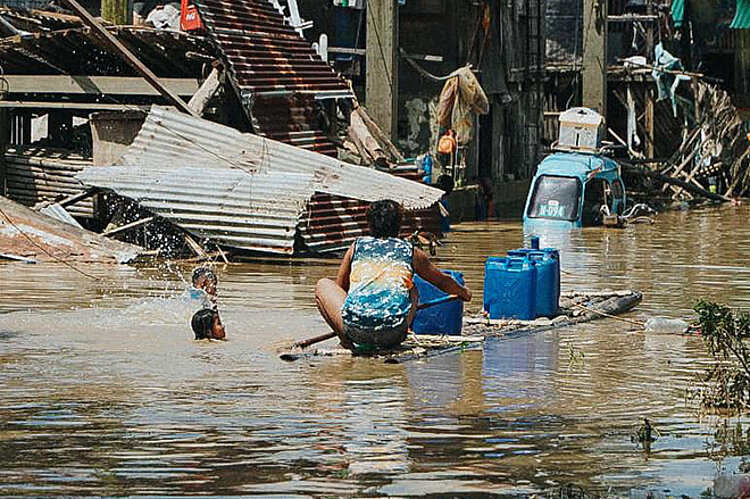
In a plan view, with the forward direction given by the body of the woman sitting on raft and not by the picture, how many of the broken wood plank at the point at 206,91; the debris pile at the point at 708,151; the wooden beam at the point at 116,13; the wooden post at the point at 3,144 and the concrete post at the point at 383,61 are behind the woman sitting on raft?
0

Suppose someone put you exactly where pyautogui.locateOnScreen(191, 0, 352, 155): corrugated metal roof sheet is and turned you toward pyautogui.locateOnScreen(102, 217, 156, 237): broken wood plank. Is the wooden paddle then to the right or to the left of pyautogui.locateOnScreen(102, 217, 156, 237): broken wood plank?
left

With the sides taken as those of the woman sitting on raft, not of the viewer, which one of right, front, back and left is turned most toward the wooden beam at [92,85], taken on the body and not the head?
front

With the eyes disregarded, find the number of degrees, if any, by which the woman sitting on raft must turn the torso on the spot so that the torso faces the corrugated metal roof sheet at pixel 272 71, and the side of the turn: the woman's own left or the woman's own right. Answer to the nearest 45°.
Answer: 0° — they already face it

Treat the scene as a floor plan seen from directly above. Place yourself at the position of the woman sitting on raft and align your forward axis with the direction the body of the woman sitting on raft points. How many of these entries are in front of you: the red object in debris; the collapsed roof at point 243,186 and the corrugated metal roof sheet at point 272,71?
3

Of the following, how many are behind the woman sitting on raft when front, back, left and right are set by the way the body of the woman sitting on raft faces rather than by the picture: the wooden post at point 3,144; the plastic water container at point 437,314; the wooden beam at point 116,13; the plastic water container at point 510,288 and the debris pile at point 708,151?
0

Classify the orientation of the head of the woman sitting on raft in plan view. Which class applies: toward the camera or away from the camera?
away from the camera

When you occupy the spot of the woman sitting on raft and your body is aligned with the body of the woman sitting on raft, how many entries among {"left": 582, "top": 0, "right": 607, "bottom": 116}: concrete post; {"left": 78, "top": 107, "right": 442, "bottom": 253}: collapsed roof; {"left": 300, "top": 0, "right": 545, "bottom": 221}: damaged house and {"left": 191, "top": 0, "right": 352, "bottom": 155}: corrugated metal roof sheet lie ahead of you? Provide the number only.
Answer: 4

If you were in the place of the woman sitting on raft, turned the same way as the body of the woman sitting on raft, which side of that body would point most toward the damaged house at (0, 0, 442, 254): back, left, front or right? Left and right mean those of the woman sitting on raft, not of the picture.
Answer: front

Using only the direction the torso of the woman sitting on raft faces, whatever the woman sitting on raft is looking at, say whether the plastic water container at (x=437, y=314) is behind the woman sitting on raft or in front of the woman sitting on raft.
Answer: in front

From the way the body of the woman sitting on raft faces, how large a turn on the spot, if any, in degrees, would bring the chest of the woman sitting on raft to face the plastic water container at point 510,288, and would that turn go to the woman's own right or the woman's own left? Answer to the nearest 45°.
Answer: approximately 45° to the woman's own right

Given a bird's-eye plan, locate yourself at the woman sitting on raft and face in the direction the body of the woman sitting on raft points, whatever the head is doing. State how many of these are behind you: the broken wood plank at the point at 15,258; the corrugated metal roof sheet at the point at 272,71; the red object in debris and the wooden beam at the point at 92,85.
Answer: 0

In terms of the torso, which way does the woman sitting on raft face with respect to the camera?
away from the camera

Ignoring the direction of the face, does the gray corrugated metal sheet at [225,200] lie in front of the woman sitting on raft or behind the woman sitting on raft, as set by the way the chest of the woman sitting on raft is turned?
in front
